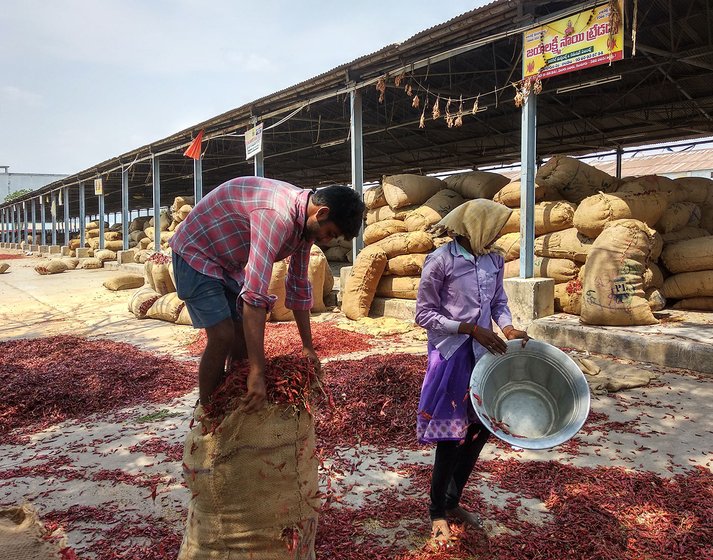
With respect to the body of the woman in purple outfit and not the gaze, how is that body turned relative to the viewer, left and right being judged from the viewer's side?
facing the viewer and to the right of the viewer

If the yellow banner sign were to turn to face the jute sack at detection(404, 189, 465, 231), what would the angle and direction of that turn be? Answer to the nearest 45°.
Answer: approximately 90° to its right

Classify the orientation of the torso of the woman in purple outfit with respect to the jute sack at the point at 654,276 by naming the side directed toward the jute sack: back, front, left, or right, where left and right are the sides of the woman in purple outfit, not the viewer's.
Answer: left

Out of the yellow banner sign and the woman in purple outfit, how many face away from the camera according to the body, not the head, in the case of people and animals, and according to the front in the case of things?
0

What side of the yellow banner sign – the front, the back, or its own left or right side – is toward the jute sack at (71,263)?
right

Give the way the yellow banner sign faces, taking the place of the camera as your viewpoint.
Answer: facing the viewer and to the left of the viewer

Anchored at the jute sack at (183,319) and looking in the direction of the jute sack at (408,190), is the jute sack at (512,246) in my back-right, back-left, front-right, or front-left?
front-right

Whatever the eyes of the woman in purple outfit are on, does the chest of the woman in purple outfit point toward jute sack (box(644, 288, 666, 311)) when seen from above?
no

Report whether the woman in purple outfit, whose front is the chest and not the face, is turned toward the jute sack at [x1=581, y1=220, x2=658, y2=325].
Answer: no

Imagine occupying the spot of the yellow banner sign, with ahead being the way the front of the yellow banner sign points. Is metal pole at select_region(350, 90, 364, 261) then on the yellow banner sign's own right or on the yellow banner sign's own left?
on the yellow banner sign's own right

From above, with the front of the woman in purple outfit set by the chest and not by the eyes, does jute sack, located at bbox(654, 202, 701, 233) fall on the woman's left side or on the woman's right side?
on the woman's left side

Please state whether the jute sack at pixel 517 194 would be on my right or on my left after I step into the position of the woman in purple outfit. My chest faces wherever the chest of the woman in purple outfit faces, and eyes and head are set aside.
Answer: on my left

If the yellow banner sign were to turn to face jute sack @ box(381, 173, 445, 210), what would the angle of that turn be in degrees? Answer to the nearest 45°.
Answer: approximately 90° to its right

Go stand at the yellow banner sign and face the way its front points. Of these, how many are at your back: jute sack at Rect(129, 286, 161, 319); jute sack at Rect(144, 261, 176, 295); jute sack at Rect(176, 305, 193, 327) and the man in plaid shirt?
0
